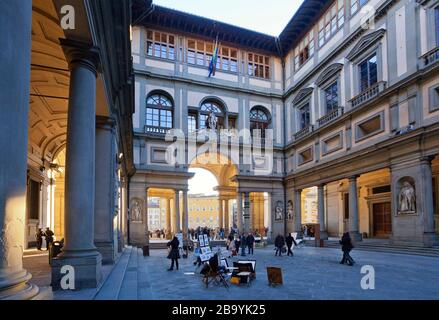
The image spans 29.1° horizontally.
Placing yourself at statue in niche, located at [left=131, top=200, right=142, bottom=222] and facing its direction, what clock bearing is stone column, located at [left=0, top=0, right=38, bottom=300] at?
The stone column is roughly at 12 o'clock from the statue in niche.

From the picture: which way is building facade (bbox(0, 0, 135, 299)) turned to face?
to the viewer's right

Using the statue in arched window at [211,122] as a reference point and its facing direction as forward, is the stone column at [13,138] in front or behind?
in front

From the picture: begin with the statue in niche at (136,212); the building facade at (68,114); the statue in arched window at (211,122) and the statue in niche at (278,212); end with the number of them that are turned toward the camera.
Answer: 3

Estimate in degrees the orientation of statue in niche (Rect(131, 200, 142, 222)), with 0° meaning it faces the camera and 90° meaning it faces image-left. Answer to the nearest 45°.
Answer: approximately 0°

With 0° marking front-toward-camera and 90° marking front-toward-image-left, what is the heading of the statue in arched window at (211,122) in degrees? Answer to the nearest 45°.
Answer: approximately 0°
